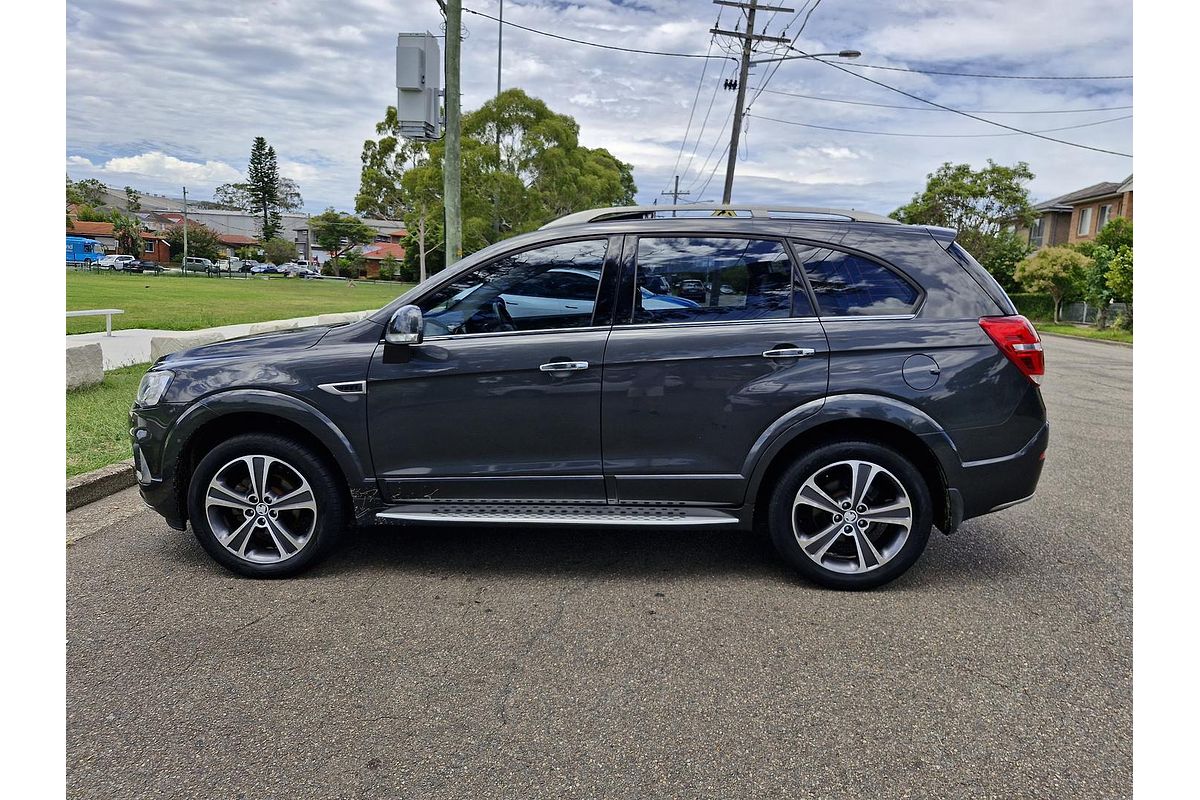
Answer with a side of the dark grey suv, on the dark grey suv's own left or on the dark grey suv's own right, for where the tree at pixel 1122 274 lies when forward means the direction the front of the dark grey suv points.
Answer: on the dark grey suv's own right

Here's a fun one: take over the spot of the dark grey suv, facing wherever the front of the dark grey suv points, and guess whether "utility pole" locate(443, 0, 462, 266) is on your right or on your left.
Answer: on your right

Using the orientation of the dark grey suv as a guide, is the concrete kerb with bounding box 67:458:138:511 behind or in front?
in front

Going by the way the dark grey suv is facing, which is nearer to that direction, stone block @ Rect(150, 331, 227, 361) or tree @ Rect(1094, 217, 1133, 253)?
the stone block

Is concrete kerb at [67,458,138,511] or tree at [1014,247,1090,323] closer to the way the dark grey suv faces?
the concrete kerb

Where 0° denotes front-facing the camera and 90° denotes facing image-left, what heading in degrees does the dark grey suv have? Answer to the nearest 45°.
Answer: approximately 90°

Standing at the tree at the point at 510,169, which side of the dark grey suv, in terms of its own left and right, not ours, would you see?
right

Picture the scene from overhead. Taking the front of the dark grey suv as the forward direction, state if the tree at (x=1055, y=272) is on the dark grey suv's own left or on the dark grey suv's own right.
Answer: on the dark grey suv's own right
